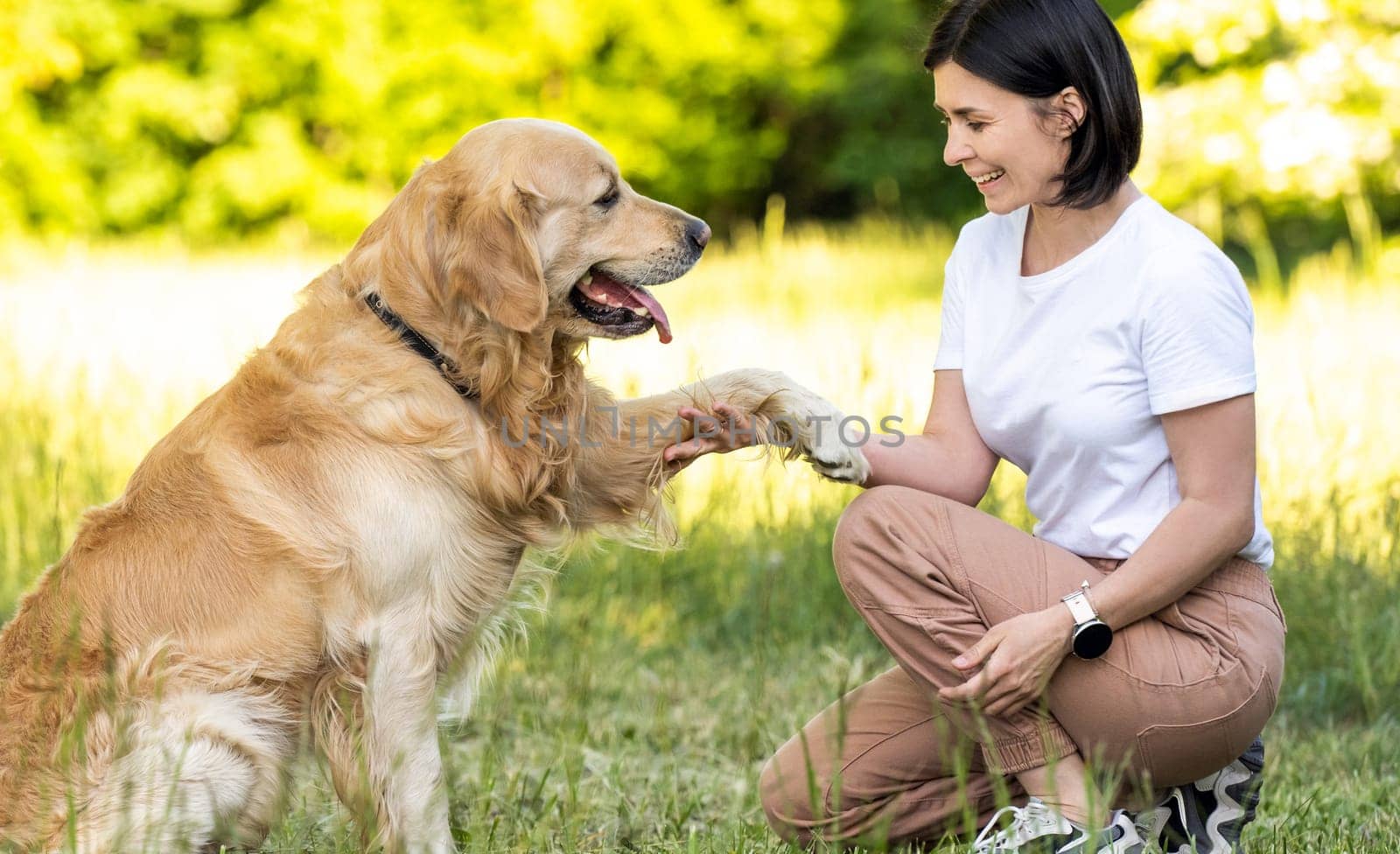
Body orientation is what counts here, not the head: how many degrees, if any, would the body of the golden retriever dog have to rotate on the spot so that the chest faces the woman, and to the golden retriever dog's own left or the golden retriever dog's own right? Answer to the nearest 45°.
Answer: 0° — it already faces them

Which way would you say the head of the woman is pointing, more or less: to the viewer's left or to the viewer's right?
to the viewer's left

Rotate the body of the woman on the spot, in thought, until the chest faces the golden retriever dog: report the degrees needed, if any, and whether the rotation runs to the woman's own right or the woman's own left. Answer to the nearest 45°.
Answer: approximately 45° to the woman's own right

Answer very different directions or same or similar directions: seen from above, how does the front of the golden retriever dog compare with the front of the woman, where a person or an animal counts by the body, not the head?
very different directions

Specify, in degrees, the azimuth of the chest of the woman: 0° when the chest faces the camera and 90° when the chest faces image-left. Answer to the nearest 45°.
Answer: approximately 45°

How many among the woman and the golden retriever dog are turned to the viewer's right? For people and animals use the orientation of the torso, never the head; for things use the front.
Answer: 1

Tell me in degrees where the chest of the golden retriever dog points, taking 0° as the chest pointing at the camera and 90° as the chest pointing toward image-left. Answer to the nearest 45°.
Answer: approximately 270°
